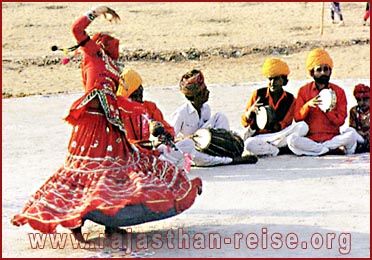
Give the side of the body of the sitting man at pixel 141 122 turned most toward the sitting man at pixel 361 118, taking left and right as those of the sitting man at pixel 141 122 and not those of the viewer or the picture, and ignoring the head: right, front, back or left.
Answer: left

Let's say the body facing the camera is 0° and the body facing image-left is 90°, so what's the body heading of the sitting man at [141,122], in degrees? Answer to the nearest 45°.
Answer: approximately 315°

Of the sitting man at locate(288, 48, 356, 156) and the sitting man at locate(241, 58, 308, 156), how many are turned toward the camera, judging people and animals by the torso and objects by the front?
2

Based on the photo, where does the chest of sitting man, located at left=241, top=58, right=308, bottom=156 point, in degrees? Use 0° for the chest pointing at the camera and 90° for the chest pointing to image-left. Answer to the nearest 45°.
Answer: approximately 0°

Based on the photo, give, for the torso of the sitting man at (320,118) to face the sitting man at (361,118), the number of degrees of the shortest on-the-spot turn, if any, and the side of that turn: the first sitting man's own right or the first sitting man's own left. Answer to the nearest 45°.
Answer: approximately 135° to the first sitting man's own left

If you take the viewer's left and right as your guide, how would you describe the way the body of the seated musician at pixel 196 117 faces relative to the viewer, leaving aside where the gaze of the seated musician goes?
facing the viewer and to the right of the viewer

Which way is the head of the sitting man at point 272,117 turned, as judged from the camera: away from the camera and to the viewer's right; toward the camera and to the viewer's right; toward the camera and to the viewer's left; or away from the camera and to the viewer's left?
toward the camera and to the viewer's left

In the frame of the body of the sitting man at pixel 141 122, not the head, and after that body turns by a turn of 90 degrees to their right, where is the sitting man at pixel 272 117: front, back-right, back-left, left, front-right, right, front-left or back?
back

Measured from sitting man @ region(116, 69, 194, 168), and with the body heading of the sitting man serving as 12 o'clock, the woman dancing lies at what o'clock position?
The woman dancing is roughly at 2 o'clock from the sitting man.
